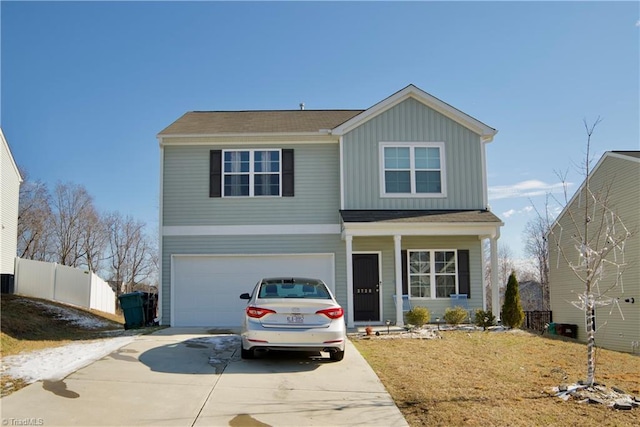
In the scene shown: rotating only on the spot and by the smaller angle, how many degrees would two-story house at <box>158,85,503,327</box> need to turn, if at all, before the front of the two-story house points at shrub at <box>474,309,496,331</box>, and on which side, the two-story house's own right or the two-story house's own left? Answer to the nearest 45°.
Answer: approximately 90° to the two-story house's own left

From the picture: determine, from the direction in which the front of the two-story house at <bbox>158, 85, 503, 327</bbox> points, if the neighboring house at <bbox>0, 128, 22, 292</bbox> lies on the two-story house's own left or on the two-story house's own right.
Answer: on the two-story house's own right

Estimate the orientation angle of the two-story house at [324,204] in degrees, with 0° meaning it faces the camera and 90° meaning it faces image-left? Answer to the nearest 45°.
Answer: approximately 0°

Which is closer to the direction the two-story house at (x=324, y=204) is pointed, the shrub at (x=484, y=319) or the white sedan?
the white sedan

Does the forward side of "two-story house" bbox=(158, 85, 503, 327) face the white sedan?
yes

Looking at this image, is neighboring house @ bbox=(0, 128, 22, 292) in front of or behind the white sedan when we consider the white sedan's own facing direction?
in front

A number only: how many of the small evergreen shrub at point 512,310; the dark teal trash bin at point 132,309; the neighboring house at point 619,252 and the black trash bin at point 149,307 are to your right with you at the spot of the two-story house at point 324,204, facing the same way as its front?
2

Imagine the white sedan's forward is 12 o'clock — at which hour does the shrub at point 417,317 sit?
The shrub is roughly at 1 o'clock from the white sedan.

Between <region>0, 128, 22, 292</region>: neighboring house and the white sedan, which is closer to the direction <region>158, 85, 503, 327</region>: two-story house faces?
the white sedan

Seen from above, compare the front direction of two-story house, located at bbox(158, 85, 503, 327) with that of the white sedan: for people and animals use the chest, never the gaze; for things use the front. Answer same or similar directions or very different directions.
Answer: very different directions

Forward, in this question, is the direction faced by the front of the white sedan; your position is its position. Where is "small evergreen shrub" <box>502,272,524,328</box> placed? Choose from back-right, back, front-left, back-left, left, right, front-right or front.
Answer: front-right

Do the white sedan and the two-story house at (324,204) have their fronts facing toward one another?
yes

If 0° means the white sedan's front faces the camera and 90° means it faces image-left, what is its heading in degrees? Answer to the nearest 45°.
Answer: approximately 180°

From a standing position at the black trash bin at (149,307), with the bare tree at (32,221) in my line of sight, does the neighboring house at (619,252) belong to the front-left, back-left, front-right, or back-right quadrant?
back-right

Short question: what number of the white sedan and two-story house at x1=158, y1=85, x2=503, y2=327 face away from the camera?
1

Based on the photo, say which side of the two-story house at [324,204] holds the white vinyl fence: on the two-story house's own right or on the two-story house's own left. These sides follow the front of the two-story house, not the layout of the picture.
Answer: on the two-story house's own right

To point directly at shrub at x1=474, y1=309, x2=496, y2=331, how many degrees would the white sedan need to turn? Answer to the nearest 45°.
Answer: approximately 45° to its right
